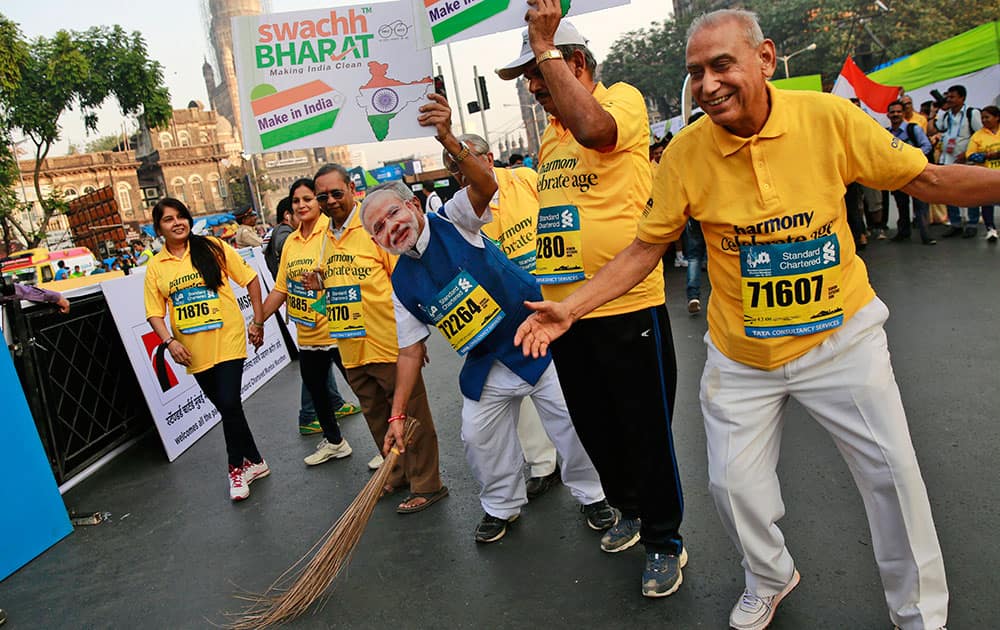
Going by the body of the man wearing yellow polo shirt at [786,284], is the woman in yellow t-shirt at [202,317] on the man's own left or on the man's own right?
on the man's own right

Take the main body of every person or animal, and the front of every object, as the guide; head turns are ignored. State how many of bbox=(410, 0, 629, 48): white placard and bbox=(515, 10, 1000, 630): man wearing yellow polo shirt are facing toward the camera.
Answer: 2

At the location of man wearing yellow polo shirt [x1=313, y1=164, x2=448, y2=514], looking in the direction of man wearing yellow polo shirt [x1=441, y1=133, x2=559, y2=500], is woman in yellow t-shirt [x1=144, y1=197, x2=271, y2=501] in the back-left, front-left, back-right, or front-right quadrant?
back-left

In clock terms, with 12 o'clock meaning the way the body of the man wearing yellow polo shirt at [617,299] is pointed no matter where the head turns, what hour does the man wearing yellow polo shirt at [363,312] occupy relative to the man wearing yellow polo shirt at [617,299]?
the man wearing yellow polo shirt at [363,312] is roughly at 3 o'clock from the man wearing yellow polo shirt at [617,299].

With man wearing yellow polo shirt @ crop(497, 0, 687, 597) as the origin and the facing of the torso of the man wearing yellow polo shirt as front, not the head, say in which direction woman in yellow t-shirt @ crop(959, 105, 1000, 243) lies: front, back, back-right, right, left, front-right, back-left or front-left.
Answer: back

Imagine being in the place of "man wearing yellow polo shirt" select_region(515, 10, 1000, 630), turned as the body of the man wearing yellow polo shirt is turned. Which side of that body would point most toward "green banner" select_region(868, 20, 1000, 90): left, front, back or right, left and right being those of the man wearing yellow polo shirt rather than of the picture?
back

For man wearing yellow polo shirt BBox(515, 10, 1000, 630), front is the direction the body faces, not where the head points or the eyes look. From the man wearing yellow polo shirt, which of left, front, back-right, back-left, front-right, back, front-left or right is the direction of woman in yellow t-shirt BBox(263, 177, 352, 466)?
back-right

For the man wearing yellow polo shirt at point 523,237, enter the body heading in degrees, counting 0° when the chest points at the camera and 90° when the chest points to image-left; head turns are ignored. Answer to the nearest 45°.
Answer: approximately 45°

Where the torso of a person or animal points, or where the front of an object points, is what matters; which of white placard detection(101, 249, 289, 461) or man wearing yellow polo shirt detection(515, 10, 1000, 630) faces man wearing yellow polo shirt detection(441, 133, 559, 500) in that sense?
the white placard

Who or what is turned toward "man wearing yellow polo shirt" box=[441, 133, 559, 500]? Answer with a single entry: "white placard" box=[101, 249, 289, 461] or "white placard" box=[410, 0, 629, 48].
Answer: "white placard" box=[101, 249, 289, 461]
